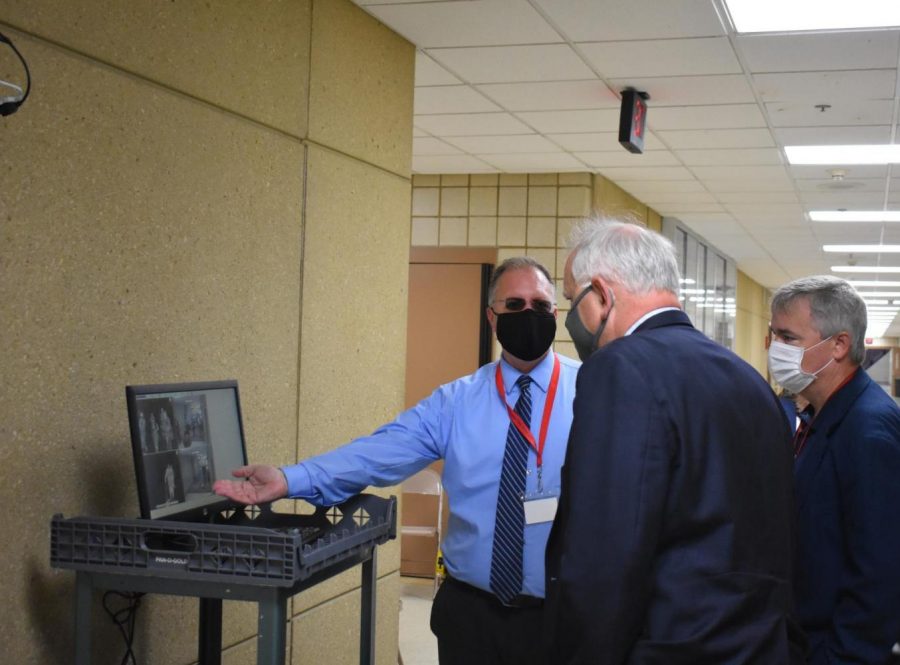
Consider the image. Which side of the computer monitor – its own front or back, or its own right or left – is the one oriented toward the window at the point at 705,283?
left

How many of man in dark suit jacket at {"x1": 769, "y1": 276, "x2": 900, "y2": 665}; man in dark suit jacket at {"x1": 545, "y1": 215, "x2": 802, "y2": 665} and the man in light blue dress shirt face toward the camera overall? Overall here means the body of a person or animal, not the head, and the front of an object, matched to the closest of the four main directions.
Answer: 1

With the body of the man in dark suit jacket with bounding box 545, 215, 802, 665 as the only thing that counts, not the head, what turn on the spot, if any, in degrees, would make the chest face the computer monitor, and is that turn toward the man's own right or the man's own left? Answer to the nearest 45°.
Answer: approximately 45° to the man's own left

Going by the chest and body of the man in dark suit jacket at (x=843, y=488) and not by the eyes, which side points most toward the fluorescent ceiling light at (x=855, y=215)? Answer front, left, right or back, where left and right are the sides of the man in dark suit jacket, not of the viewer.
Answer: right

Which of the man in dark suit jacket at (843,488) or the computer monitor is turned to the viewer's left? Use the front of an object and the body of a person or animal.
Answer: the man in dark suit jacket

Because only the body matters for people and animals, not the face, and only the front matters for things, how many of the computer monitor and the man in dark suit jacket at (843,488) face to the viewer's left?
1

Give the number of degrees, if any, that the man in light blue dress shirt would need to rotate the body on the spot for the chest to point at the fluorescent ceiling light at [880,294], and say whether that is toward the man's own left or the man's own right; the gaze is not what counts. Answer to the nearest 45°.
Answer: approximately 135° to the man's own left

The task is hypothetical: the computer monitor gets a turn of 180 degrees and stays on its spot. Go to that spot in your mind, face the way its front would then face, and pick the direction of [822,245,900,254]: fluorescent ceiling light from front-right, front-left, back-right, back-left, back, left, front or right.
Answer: right

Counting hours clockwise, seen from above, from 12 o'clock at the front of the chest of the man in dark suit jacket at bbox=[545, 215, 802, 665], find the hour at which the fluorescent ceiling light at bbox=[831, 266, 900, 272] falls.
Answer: The fluorescent ceiling light is roughly at 2 o'clock from the man in dark suit jacket.

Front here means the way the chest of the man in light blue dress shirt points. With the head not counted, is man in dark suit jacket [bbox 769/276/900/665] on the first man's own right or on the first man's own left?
on the first man's own left

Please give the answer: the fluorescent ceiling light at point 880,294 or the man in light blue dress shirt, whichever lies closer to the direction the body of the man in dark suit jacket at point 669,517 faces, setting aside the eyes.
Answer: the man in light blue dress shirt

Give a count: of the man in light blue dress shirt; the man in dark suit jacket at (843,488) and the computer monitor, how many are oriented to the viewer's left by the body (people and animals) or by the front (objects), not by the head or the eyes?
1

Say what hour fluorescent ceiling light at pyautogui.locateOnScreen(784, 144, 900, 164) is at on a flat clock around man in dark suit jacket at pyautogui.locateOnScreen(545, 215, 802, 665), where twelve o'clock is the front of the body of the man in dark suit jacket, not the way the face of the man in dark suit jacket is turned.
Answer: The fluorescent ceiling light is roughly at 2 o'clock from the man in dark suit jacket.

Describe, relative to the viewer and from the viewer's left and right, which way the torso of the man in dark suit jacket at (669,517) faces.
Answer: facing away from the viewer and to the left of the viewer

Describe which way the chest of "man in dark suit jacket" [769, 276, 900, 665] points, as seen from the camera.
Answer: to the viewer's left
